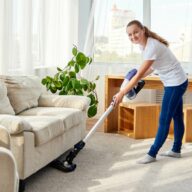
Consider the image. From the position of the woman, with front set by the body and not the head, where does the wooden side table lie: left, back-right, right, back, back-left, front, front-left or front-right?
right

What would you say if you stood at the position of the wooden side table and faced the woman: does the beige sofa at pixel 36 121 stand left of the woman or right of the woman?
right

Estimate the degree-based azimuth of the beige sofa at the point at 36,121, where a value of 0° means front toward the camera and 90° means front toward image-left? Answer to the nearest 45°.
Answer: approximately 315°

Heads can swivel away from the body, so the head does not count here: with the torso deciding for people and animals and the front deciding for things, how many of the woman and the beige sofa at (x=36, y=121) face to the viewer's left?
1

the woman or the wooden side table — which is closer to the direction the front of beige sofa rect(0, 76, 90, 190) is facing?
the woman

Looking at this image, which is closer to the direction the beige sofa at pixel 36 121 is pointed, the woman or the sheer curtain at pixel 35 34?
the woman

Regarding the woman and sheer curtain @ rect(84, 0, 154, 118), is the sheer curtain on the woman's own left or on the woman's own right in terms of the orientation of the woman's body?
on the woman's own right

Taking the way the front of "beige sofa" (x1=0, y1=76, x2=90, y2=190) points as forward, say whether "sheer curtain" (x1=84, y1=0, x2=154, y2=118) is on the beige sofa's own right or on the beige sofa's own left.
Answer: on the beige sofa's own left

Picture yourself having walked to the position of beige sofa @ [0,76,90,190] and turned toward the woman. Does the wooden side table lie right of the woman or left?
left

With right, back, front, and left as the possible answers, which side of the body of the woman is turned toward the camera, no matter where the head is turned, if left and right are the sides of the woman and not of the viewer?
left

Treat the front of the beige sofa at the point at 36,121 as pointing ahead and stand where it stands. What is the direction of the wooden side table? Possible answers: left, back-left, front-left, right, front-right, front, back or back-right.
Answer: left

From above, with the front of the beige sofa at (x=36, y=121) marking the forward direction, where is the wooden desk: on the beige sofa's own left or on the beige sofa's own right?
on the beige sofa's own left
